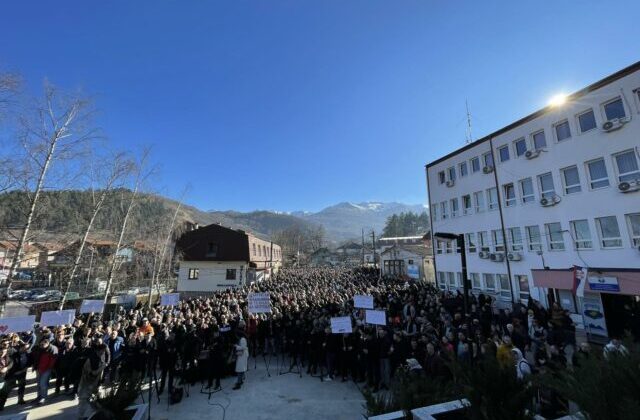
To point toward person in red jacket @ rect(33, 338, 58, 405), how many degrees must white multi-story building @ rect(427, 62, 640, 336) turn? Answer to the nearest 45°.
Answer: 0° — it already faces them

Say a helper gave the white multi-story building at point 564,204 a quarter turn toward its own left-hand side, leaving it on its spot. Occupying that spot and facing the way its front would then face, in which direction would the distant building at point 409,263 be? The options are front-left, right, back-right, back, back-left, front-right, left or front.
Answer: back

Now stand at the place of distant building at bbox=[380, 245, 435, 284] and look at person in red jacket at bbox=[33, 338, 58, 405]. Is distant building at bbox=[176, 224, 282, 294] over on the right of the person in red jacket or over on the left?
right

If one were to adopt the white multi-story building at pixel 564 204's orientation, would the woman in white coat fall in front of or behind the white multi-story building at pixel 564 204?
in front

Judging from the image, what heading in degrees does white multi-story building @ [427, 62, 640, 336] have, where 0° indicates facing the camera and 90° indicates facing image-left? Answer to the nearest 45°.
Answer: approximately 45°

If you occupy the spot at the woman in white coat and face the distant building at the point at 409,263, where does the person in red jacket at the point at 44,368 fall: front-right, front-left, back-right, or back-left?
back-left

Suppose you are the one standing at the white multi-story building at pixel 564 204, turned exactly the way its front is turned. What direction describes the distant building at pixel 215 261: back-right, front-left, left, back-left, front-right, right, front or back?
front-right
